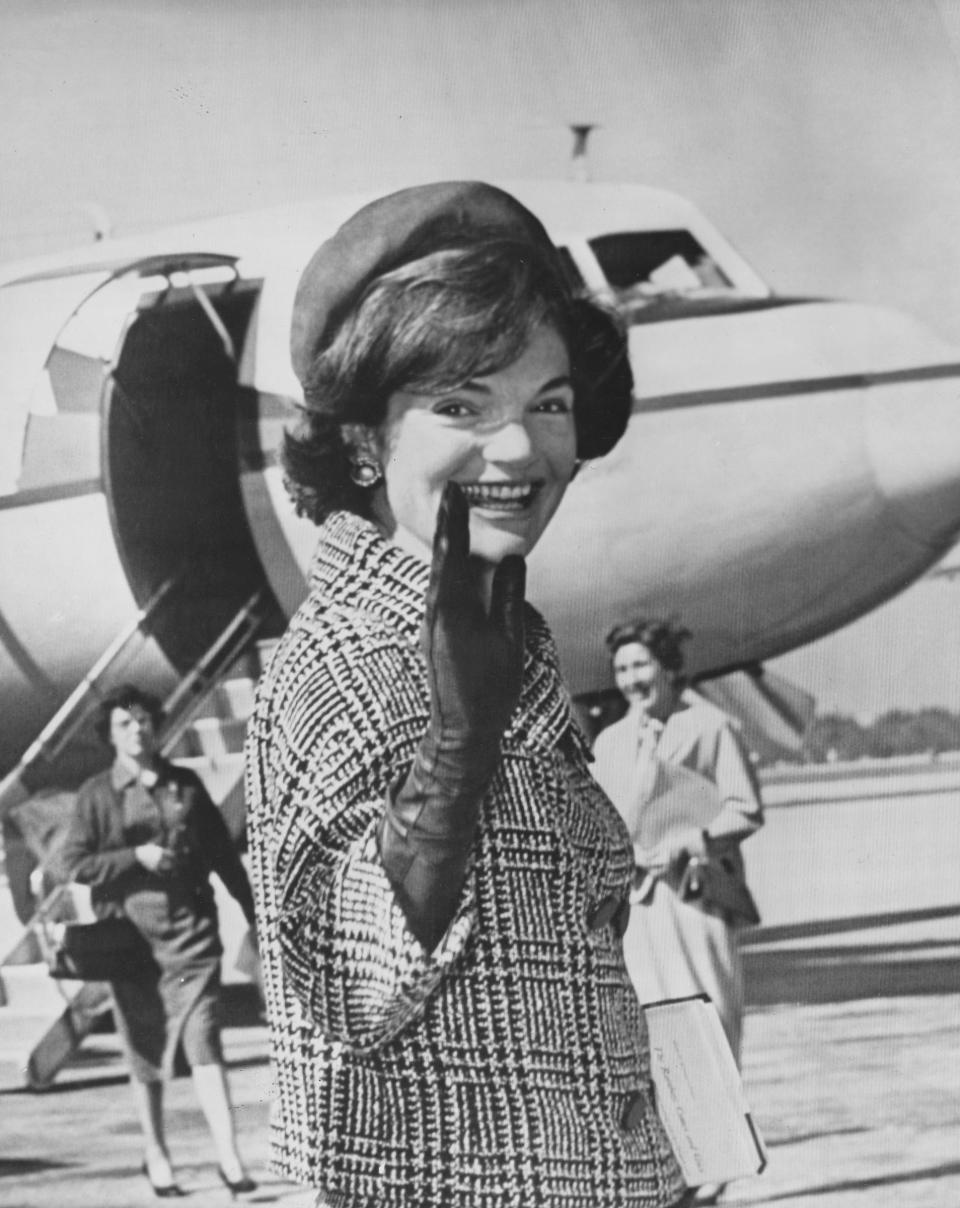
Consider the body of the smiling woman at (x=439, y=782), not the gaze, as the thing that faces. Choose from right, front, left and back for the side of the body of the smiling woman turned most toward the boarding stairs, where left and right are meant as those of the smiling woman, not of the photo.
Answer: back

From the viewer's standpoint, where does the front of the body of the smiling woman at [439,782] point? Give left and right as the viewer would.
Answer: facing the viewer and to the right of the viewer

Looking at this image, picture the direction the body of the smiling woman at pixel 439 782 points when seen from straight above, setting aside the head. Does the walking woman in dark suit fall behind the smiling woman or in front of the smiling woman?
behind
